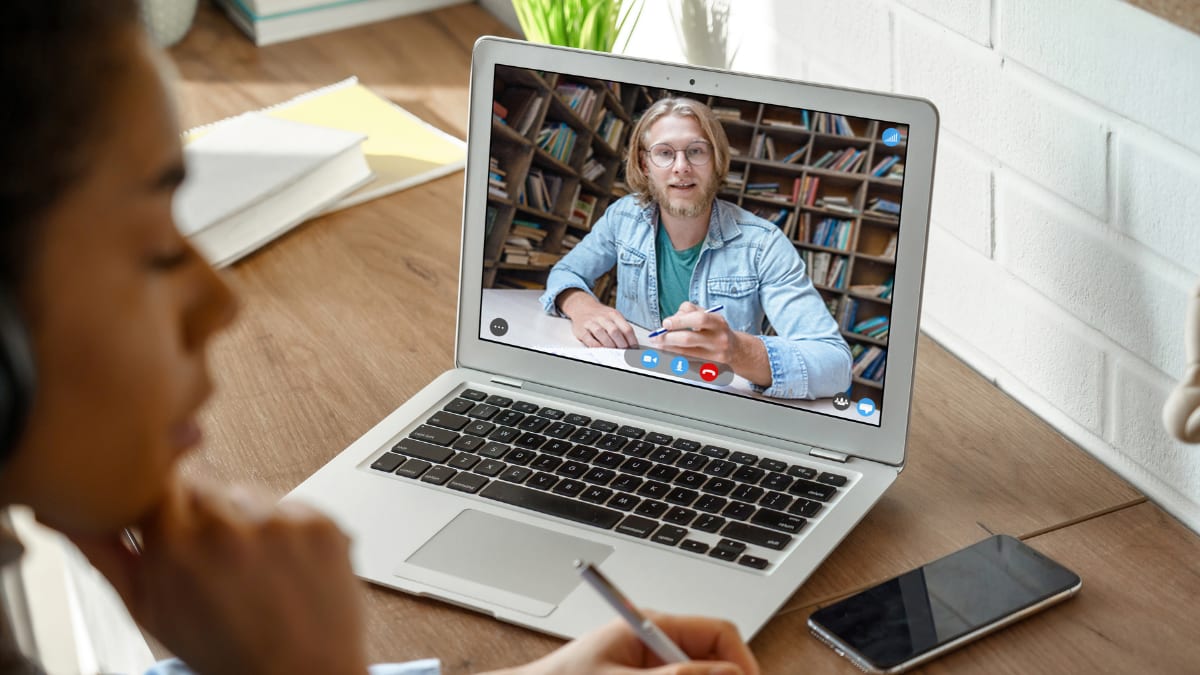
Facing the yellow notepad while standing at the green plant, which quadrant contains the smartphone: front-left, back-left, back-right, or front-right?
back-left

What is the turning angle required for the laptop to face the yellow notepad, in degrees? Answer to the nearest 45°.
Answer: approximately 90° to its right

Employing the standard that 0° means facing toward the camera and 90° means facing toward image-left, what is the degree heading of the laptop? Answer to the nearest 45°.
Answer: approximately 45°

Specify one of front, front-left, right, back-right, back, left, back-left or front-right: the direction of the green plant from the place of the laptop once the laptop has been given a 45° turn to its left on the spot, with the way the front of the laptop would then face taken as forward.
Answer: back
